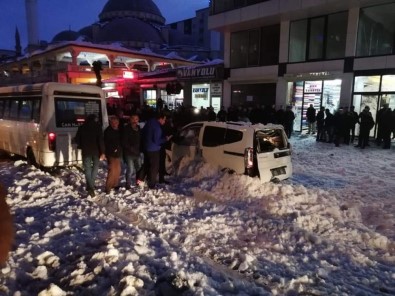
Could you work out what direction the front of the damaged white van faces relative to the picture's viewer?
facing away from the viewer and to the left of the viewer

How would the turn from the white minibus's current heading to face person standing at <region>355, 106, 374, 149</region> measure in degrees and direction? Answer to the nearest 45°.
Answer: approximately 135° to its right

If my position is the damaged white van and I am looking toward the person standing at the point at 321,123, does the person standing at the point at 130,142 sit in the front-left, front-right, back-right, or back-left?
back-left

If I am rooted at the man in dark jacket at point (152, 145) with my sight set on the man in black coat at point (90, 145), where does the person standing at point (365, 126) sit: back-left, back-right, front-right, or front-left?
back-right

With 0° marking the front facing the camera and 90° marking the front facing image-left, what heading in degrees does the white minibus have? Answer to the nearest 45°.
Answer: approximately 135°

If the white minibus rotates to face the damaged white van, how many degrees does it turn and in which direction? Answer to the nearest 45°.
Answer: approximately 180°

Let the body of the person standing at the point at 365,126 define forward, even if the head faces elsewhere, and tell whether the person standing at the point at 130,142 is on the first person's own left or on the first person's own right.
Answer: on the first person's own left

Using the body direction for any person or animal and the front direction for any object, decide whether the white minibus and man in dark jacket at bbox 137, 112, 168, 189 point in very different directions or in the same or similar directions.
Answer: very different directions
